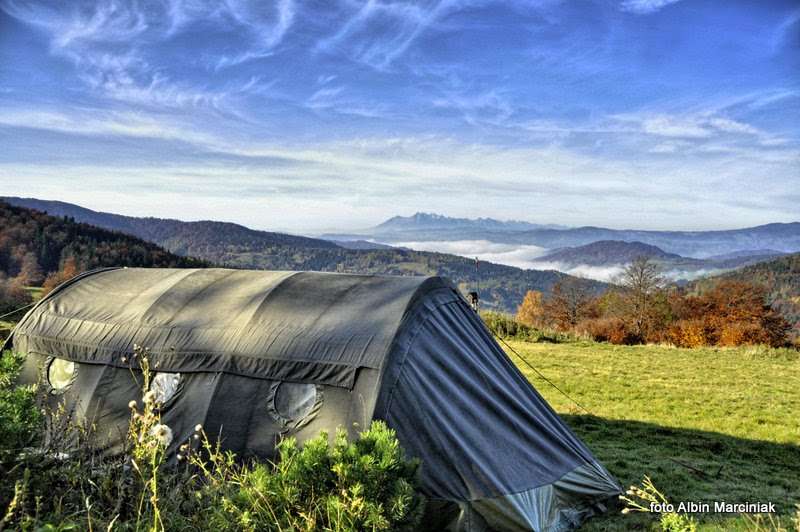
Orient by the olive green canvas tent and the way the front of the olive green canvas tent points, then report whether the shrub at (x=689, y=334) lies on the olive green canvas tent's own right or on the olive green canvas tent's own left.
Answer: on the olive green canvas tent's own left

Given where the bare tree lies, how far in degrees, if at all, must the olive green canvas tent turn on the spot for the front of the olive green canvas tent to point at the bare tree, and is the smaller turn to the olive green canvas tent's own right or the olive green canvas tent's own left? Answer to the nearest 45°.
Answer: approximately 90° to the olive green canvas tent's own left

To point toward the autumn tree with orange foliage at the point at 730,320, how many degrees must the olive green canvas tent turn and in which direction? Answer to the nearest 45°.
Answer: approximately 90° to its left

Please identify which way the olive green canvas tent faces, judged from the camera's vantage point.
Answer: facing the viewer and to the right of the viewer

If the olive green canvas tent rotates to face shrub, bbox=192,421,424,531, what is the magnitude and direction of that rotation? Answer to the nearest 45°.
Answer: approximately 45° to its right

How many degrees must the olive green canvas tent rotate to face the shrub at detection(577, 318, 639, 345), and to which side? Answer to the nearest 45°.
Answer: approximately 90° to its left

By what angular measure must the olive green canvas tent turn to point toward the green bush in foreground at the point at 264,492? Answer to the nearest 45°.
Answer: approximately 45° to its right

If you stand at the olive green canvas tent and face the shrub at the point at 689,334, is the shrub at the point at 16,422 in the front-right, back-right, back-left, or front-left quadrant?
back-left
